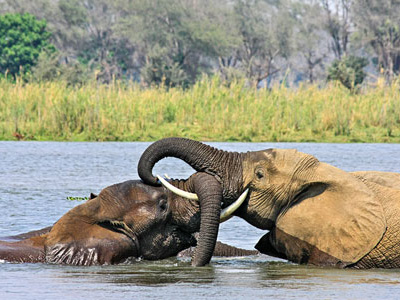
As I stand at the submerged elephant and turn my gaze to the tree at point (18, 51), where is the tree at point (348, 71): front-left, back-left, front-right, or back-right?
front-right

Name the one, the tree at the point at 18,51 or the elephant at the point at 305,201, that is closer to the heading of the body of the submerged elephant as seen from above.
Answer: the elephant

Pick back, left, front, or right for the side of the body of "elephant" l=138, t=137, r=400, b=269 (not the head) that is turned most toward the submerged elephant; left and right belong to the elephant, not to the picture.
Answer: front

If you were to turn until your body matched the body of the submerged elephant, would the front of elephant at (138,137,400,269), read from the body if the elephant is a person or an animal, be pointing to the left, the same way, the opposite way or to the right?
the opposite way

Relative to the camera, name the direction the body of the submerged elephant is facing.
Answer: to the viewer's right

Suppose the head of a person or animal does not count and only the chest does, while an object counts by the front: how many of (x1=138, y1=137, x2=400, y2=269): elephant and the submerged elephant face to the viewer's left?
1

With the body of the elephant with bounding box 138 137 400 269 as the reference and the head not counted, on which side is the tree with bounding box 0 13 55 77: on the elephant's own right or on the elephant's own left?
on the elephant's own right

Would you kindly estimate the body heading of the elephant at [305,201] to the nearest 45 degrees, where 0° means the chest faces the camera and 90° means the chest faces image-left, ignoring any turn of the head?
approximately 90°

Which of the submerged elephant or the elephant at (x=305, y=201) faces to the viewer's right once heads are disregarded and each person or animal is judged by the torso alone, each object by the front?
the submerged elephant

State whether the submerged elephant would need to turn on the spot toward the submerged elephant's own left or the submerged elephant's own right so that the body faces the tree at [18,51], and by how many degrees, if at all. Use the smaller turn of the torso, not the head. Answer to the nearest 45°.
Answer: approximately 90° to the submerged elephant's own left

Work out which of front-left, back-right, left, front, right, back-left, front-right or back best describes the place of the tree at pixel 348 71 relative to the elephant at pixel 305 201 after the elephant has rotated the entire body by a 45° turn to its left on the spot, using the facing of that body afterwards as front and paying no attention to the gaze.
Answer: back-right
